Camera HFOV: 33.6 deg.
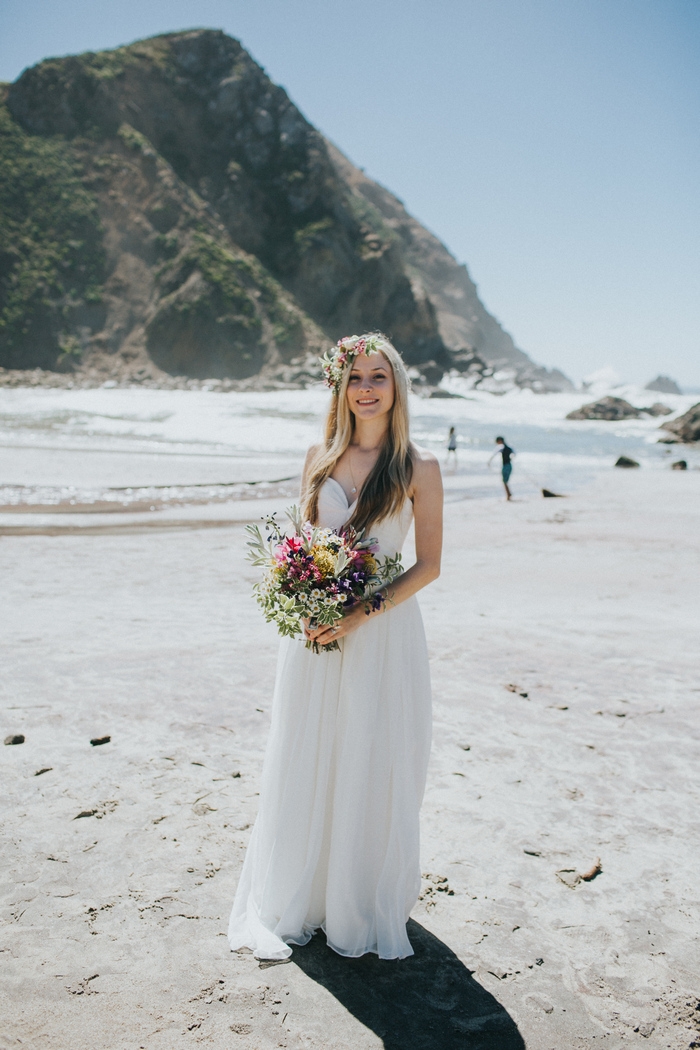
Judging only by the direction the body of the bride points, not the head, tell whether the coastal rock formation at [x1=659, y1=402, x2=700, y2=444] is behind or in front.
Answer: behind

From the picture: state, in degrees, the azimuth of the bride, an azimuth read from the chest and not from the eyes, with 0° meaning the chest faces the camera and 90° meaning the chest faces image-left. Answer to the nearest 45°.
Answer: approximately 45°
